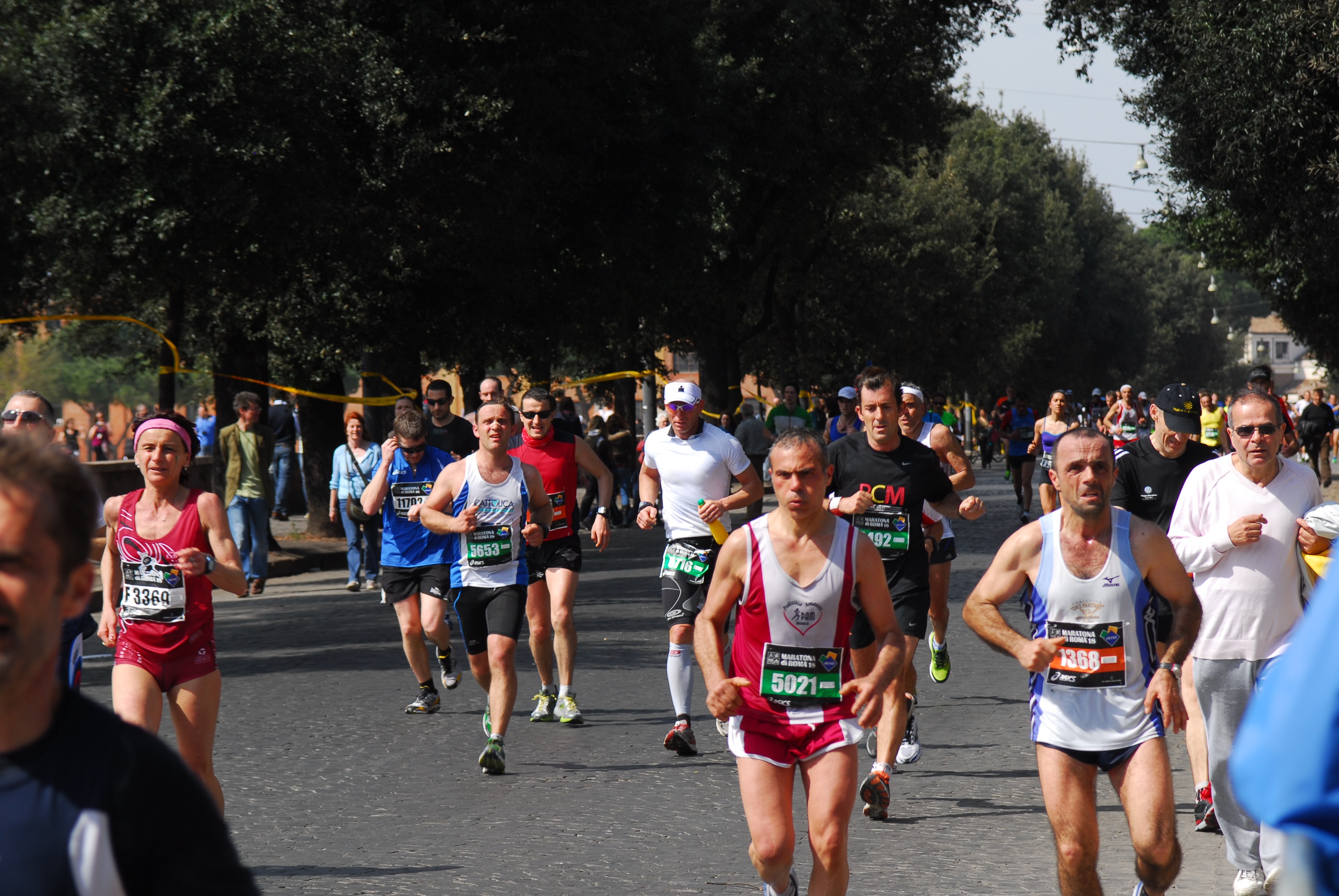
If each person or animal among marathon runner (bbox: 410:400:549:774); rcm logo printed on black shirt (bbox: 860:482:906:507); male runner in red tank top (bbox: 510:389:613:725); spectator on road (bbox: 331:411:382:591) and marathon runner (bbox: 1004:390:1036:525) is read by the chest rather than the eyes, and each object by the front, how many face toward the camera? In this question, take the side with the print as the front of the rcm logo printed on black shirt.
5

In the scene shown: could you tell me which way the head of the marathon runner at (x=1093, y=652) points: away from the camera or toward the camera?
toward the camera

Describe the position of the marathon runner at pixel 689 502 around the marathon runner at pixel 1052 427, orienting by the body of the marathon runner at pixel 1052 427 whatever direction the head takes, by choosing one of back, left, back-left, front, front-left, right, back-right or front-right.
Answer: front

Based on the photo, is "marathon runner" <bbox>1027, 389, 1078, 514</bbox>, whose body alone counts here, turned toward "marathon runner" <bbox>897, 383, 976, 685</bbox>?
yes

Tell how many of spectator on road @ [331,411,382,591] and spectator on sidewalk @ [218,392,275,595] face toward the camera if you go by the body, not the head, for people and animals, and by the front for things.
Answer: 2

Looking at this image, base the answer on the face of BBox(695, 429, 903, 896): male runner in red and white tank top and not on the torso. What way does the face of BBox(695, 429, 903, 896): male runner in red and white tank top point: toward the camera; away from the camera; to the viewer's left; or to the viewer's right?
toward the camera

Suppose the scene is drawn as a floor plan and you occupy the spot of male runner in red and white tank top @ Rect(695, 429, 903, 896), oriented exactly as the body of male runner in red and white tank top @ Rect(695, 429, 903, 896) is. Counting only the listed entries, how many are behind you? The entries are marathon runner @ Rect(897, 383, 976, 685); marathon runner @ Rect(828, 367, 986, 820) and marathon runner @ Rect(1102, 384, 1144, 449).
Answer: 3

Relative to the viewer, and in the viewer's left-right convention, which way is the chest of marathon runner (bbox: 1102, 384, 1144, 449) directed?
facing the viewer

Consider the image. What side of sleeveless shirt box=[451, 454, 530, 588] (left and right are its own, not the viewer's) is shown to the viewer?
front

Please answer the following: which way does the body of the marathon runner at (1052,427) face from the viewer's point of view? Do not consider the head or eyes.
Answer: toward the camera

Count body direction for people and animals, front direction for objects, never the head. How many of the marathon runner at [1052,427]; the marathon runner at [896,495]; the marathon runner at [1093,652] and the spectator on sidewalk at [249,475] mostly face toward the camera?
4
